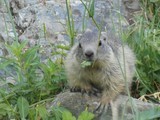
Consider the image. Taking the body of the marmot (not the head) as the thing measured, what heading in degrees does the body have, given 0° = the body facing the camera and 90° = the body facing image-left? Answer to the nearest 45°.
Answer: approximately 0°

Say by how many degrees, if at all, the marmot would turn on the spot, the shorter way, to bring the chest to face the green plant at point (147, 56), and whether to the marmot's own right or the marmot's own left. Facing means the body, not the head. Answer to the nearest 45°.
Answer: approximately 135° to the marmot's own left

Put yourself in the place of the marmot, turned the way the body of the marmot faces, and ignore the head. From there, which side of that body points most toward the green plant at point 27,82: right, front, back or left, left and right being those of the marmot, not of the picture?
right
